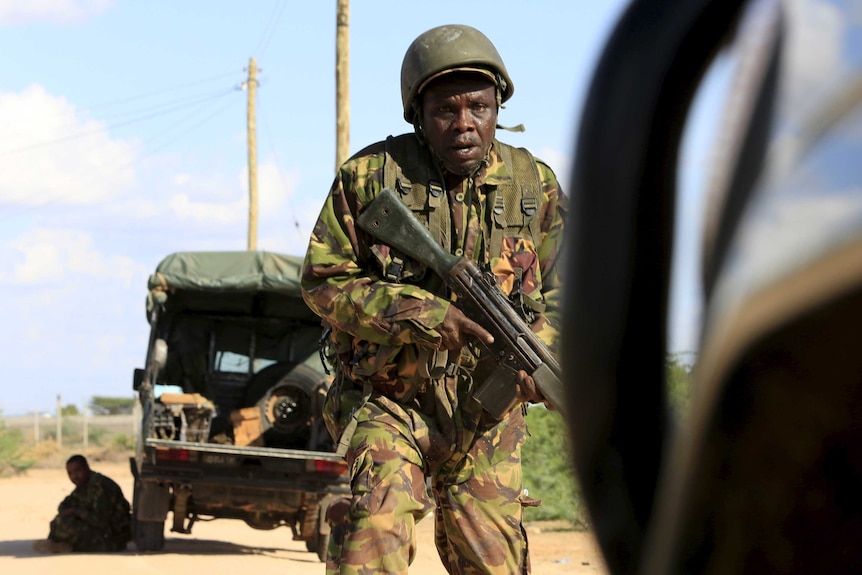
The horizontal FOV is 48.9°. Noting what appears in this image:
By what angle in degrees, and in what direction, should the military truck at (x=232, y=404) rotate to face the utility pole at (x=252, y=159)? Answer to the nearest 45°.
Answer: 0° — it already faces it

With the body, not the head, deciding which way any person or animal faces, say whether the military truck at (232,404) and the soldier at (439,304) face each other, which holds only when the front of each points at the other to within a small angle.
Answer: no

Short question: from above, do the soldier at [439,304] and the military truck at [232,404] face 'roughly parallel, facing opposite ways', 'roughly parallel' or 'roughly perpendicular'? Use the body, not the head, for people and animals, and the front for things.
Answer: roughly parallel, facing opposite ways

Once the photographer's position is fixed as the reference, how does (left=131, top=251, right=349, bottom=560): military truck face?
facing away from the viewer

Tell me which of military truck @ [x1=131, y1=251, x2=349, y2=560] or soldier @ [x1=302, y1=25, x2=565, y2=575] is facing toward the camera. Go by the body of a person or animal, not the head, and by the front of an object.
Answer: the soldier

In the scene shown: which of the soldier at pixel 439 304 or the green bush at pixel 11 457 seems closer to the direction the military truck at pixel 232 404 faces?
the green bush

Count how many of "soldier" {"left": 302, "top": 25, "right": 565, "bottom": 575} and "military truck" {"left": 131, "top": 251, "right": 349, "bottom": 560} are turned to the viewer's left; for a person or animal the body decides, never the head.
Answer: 0

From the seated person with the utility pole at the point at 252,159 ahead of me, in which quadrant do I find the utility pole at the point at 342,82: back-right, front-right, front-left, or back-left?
front-right

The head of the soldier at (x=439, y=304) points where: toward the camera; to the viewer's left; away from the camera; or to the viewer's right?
toward the camera

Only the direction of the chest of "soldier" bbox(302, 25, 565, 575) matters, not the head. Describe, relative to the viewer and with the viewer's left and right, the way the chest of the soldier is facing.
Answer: facing the viewer

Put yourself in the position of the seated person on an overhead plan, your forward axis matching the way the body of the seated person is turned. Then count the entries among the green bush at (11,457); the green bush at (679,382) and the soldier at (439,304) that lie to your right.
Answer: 1
